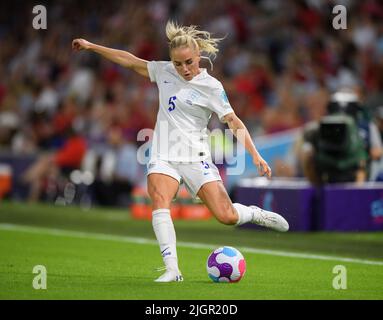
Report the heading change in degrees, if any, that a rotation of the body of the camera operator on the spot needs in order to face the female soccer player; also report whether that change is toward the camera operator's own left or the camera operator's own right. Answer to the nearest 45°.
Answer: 0° — they already face them

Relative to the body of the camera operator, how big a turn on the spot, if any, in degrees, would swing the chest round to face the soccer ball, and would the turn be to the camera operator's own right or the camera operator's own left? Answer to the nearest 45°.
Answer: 0° — they already face it

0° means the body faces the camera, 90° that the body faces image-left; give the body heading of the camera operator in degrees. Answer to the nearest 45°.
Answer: approximately 0°
